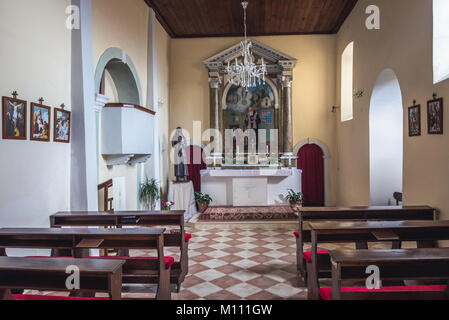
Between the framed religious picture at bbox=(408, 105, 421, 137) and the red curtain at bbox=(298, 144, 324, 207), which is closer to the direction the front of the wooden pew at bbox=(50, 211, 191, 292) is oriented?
the red curtain

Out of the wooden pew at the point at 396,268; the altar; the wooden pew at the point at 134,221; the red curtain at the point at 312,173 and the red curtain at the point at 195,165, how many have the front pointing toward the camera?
3

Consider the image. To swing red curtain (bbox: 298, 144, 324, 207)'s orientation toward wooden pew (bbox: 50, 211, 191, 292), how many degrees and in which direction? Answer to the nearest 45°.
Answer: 0° — it already faces it

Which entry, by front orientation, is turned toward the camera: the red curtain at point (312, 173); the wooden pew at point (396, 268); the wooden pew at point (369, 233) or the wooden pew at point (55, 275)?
the red curtain

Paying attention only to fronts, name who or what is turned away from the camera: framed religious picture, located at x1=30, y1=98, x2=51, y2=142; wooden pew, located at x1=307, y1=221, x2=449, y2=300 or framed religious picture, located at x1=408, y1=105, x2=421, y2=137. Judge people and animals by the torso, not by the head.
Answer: the wooden pew

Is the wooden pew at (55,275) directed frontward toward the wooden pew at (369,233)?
no

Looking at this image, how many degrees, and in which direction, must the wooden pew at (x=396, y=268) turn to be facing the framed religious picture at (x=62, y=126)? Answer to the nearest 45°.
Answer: approximately 90° to its left

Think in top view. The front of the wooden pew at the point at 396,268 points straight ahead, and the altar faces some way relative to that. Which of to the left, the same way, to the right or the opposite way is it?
the opposite way

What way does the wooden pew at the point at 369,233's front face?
away from the camera

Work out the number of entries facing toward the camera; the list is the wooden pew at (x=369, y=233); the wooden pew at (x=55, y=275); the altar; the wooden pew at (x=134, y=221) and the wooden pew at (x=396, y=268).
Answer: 1

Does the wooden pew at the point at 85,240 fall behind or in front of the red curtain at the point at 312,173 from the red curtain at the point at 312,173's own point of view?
in front

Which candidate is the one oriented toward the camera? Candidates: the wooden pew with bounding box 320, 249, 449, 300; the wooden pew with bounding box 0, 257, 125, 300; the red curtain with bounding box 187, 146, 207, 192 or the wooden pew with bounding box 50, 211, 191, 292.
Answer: the red curtain

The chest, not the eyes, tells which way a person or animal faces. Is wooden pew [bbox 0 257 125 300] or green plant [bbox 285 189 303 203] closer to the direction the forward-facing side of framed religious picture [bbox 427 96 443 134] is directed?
the wooden pew

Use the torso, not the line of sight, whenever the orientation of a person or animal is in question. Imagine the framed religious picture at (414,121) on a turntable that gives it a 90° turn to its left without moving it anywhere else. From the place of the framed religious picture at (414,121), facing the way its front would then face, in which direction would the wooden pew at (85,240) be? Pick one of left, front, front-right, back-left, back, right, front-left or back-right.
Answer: right

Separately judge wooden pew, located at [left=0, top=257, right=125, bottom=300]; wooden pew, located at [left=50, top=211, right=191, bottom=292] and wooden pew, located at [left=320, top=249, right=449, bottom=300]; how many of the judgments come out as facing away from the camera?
3

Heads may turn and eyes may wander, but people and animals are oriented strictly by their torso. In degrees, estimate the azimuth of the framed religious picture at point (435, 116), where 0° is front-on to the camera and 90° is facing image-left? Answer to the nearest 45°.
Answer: approximately 45°

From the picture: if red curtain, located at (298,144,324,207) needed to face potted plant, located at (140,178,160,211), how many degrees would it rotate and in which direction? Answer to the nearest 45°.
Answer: approximately 45° to its right

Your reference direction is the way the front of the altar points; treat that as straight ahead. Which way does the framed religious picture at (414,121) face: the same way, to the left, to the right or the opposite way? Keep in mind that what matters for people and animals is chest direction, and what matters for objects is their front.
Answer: to the right

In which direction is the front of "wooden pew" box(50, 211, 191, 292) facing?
away from the camera

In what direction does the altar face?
toward the camera
